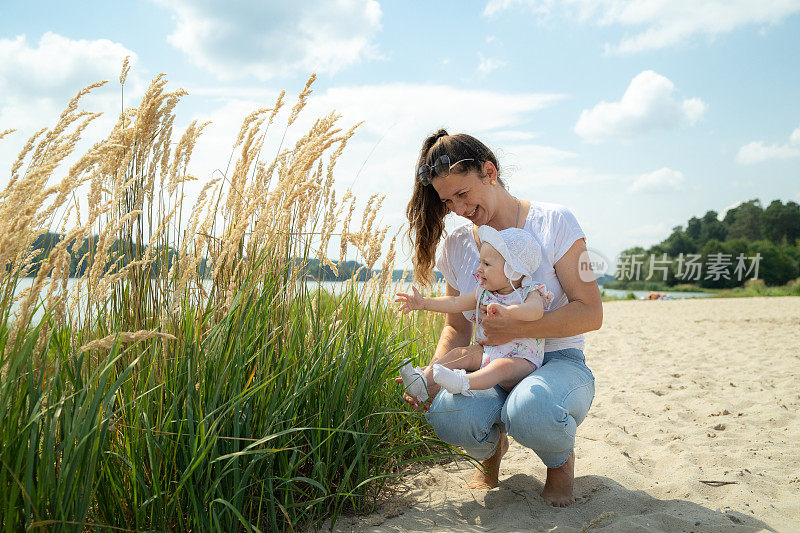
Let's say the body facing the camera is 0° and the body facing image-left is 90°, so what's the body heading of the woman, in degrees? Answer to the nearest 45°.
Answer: approximately 45°

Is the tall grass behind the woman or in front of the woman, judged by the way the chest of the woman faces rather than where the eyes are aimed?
in front
